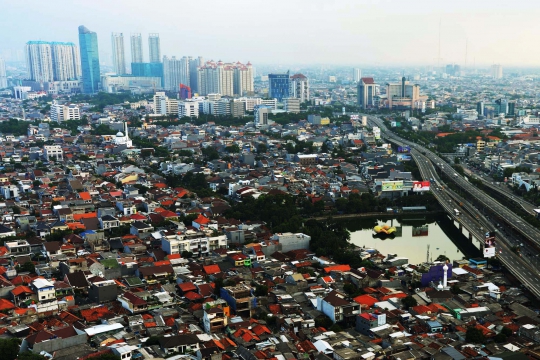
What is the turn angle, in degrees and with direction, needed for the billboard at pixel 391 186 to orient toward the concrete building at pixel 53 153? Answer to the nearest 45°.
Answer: approximately 90° to its right

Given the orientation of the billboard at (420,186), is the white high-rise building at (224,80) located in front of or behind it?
behind

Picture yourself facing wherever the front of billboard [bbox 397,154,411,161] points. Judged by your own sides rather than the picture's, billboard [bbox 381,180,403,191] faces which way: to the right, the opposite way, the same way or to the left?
the same way

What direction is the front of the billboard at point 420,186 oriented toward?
toward the camera

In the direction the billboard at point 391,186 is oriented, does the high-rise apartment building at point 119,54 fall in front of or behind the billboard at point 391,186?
behind

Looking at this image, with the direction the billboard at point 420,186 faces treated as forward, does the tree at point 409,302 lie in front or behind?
in front

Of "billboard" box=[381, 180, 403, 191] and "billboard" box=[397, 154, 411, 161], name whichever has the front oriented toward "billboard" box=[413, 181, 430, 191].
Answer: "billboard" box=[397, 154, 411, 161]

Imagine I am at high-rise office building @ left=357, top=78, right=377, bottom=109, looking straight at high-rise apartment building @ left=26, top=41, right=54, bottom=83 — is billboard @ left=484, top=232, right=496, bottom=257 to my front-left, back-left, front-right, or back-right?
back-left

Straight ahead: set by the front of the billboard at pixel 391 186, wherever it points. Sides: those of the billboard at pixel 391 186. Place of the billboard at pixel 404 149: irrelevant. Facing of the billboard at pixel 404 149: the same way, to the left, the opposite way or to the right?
the same way

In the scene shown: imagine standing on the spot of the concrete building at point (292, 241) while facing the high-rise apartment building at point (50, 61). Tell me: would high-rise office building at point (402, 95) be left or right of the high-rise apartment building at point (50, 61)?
right

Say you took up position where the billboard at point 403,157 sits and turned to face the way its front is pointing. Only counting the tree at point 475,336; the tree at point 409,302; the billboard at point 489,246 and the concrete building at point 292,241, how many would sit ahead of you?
4

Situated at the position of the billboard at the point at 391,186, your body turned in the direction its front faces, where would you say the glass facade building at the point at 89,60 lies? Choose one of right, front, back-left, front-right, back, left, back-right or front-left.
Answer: back-right

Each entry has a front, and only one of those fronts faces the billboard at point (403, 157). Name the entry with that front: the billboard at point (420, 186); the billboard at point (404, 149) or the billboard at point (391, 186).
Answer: the billboard at point (404, 149)

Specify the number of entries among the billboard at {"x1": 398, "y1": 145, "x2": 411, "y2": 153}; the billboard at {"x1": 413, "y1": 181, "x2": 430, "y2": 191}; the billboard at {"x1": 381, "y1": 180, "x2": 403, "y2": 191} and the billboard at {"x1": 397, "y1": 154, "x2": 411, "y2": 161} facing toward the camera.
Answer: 4

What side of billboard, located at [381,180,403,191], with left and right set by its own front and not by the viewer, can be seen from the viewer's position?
front

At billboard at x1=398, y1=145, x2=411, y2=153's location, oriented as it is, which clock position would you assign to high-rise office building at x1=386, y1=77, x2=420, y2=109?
The high-rise office building is roughly at 6 o'clock from the billboard.

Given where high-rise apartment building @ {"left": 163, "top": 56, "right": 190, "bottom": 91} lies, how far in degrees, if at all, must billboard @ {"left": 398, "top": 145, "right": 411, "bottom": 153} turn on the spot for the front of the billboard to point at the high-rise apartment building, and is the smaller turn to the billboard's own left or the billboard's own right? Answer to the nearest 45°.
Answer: approximately 135° to the billboard's own right

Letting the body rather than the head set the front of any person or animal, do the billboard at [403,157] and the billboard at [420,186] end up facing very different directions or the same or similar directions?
same or similar directions

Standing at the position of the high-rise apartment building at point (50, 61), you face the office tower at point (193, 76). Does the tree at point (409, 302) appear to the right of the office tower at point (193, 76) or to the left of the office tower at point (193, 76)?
right

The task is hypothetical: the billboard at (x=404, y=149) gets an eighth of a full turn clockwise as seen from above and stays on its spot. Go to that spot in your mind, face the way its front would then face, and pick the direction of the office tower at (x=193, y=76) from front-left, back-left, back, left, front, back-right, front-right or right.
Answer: right
